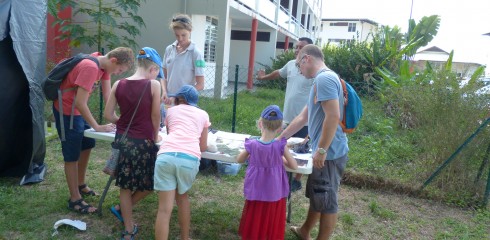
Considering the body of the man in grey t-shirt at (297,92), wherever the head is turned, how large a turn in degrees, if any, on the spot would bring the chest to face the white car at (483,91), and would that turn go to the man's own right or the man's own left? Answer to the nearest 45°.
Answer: approximately 135° to the man's own left

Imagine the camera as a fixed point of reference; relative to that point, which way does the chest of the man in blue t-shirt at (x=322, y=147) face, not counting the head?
to the viewer's left

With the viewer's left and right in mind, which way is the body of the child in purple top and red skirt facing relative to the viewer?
facing away from the viewer

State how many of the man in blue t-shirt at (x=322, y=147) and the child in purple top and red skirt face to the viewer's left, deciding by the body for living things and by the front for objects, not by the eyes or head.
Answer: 1

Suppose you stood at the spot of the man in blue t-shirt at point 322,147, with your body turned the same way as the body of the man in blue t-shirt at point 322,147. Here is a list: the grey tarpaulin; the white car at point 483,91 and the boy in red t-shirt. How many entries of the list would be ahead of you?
2

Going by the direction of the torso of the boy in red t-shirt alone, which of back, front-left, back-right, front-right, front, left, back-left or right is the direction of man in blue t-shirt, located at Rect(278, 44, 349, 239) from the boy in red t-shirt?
front-right

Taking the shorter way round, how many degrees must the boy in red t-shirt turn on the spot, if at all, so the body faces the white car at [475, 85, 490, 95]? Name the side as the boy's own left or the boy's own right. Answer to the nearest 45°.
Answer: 0° — they already face it

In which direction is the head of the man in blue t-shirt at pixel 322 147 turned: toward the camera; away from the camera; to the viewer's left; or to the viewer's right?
to the viewer's left

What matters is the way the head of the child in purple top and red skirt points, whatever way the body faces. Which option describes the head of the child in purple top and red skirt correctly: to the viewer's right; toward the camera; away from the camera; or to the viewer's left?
away from the camera

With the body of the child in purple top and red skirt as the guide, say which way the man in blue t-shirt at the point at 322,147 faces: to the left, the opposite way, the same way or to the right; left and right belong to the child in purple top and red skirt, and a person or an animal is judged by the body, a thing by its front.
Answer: to the left

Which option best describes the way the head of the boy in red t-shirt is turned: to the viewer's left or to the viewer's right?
to the viewer's right

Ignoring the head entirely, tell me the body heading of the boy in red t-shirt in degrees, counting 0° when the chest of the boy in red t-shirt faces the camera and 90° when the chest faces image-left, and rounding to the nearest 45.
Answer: approximately 270°
